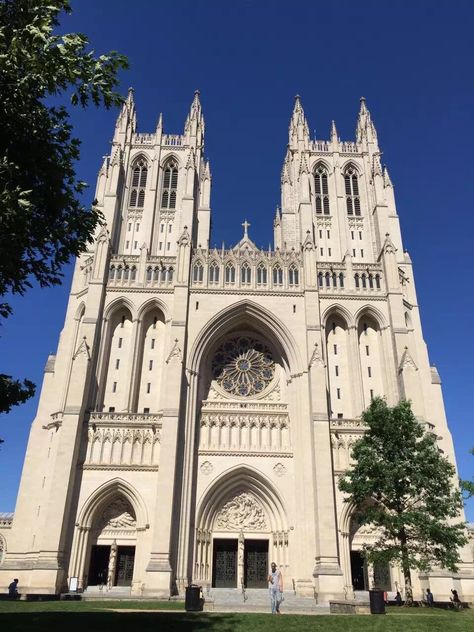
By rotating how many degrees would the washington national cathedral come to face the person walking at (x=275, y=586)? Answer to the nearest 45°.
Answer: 0° — it already faces them

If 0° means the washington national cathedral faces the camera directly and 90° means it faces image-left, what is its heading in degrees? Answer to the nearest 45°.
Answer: approximately 0°

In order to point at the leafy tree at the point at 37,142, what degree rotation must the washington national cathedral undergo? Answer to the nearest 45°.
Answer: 0° — it already faces it

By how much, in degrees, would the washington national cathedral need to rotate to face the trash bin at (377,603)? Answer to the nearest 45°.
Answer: approximately 45° to its left
